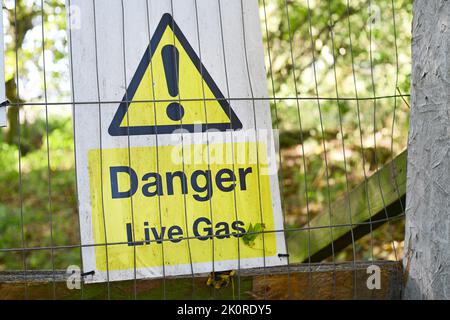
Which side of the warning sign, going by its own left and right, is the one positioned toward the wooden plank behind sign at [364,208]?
left

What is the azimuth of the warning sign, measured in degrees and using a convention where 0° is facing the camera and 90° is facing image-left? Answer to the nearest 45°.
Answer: approximately 0°

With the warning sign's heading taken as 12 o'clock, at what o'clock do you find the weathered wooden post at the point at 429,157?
The weathered wooden post is roughly at 9 o'clock from the warning sign.
